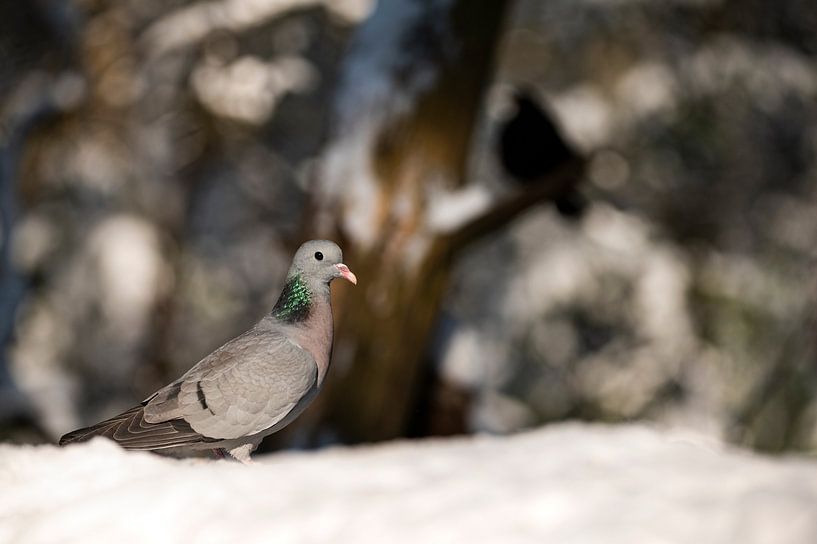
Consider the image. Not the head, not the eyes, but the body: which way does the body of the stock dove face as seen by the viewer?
to the viewer's right

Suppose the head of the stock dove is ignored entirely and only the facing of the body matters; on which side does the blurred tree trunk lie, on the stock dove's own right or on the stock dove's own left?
on the stock dove's own left

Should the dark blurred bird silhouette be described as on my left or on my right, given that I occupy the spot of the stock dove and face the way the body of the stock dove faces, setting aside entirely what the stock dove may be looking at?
on my left
